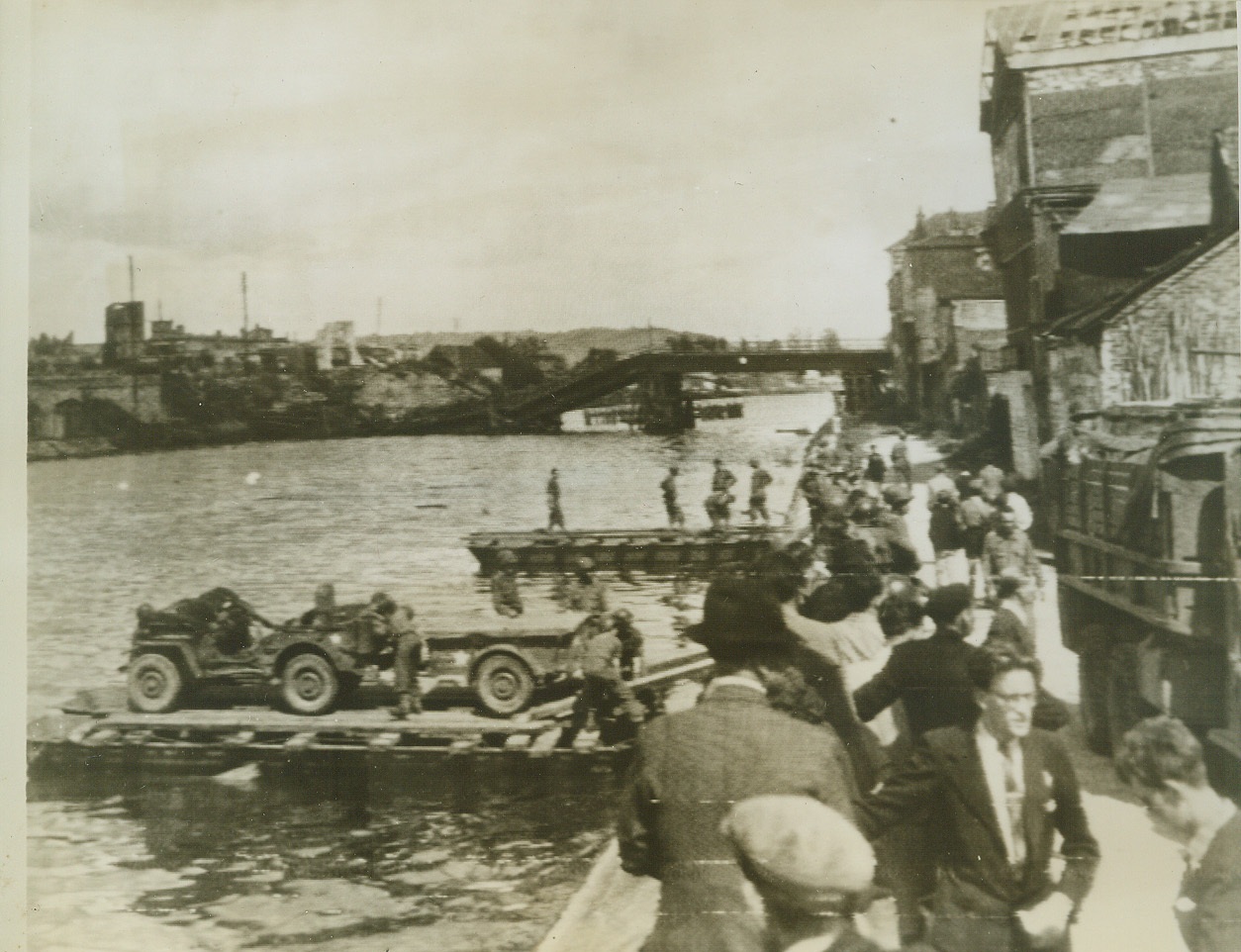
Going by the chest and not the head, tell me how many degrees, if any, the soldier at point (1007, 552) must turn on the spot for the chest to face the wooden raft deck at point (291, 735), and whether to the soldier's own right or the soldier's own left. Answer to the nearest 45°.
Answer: approximately 90° to the soldier's own right

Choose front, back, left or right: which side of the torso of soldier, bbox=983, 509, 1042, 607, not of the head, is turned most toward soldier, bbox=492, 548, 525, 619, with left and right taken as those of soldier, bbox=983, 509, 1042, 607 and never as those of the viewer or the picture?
right

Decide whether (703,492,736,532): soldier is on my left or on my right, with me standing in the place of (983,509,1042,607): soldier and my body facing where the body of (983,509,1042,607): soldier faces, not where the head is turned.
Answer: on my right

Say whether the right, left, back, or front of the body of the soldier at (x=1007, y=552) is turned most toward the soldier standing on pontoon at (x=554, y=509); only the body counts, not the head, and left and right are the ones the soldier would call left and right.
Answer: right

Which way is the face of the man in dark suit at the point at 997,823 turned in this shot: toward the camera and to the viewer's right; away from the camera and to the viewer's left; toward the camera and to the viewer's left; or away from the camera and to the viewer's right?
toward the camera and to the viewer's right
